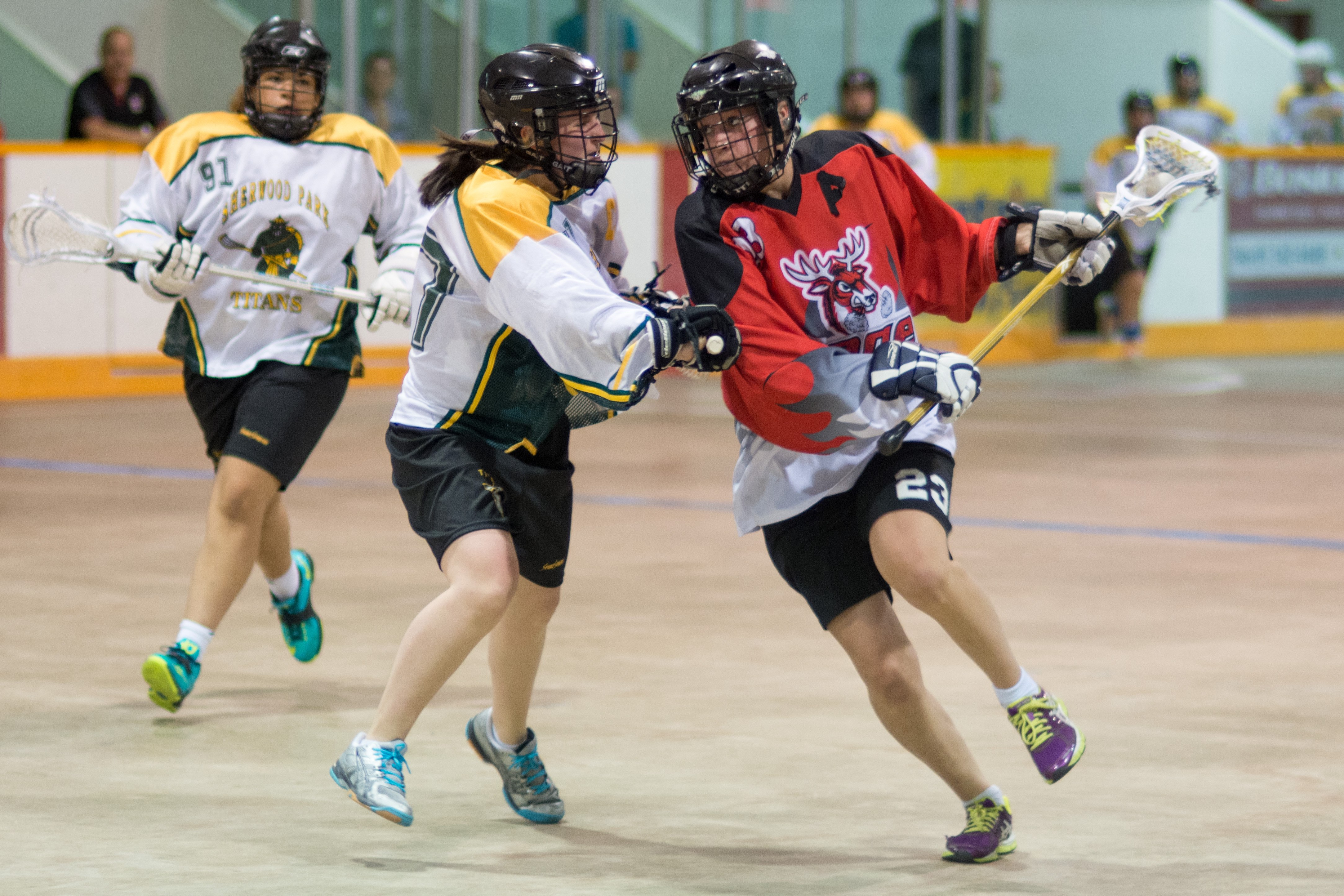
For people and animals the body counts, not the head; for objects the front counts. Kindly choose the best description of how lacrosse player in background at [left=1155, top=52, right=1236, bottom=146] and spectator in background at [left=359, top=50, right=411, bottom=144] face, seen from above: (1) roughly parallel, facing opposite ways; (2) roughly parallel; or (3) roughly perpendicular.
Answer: roughly parallel

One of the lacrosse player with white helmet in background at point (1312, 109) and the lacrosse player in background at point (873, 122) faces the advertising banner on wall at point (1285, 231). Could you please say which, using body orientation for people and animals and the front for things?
the lacrosse player with white helmet in background at point (1312, 109)

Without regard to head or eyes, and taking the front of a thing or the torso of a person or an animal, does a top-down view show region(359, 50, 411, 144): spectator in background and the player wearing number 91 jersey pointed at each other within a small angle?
no

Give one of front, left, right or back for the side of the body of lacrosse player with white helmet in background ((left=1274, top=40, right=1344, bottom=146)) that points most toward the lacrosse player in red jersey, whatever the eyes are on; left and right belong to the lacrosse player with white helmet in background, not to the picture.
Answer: front

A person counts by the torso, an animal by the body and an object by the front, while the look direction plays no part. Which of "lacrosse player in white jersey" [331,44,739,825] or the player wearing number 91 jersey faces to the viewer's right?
the lacrosse player in white jersey

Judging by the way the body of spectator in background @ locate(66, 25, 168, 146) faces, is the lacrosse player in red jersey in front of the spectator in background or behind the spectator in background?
in front

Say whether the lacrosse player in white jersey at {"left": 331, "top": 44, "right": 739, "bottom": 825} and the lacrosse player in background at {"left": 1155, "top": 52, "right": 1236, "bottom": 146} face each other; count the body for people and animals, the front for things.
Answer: no

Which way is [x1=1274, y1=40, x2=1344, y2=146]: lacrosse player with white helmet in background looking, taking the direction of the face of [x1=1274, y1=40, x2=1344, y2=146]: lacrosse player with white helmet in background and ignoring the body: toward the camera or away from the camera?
toward the camera

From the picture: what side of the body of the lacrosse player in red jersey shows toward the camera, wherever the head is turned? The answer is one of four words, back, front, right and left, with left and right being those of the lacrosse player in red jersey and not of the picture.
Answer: front

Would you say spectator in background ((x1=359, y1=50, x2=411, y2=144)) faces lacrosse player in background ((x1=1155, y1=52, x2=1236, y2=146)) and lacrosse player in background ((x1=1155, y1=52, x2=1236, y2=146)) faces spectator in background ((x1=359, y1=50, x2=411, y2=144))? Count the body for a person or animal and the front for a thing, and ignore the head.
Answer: no

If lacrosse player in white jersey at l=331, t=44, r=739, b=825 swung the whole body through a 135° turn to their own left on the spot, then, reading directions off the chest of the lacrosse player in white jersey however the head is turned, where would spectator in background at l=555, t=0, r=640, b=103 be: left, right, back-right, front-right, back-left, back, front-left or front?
front-right

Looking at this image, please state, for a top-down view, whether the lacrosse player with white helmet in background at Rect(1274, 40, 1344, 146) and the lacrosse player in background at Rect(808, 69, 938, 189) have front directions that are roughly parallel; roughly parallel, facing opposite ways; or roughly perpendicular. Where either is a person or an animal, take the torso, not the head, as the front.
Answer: roughly parallel

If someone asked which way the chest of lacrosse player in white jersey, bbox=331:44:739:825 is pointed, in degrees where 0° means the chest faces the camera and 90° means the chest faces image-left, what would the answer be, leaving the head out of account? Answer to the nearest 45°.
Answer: approximately 270°

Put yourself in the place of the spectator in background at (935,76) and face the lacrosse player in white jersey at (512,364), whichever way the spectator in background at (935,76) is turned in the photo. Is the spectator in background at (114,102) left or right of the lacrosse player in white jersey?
right

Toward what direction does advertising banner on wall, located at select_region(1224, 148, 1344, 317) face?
toward the camera

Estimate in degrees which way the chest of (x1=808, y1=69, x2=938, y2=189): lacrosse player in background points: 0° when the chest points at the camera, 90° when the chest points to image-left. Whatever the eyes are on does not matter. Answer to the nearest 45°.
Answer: approximately 0°
